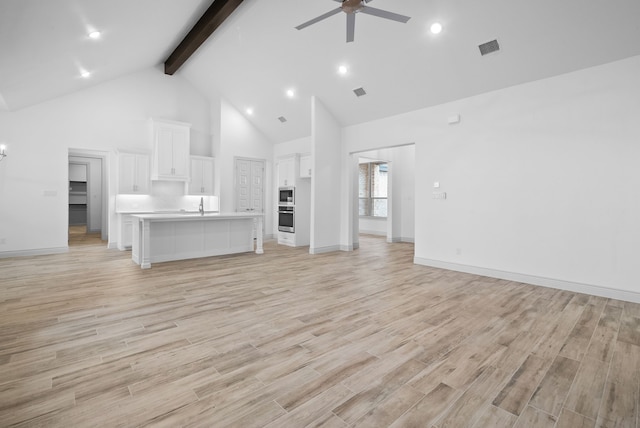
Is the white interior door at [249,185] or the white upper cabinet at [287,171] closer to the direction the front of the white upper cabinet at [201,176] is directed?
the white upper cabinet

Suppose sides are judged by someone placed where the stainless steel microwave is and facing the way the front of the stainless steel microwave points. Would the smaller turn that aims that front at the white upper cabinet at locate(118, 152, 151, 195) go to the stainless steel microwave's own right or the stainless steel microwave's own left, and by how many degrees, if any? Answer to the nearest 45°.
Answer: approximately 45° to the stainless steel microwave's own right

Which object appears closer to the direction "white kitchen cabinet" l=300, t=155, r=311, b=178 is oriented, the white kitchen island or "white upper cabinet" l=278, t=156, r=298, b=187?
the white kitchen island

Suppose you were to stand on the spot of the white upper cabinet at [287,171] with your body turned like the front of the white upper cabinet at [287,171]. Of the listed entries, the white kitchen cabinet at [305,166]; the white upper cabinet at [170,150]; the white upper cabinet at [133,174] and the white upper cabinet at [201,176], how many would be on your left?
1

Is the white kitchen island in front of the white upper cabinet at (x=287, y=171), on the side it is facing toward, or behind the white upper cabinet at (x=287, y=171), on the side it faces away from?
in front

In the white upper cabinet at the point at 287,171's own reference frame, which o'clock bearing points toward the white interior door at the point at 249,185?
The white interior door is roughly at 3 o'clock from the white upper cabinet.

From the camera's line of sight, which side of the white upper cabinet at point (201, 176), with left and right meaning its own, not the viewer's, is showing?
front

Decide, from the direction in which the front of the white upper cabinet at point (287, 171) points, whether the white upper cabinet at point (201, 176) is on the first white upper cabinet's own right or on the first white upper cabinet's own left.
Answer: on the first white upper cabinet's own right

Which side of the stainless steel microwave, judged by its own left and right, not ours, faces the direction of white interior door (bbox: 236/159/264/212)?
right

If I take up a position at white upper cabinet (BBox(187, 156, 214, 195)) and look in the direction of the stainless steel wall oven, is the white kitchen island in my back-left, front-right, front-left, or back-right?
front-right

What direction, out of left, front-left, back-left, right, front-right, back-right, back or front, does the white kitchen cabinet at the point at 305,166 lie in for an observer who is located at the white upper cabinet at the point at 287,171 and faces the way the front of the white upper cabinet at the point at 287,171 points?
left

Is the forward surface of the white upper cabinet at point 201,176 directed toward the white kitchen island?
yes

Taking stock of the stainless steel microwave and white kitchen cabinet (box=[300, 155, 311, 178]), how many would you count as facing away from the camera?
0

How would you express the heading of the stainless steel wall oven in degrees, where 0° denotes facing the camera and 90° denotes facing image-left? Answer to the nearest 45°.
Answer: approximately 45°

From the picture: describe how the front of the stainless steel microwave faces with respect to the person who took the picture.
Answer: facing the viewer and to the left of the viewer

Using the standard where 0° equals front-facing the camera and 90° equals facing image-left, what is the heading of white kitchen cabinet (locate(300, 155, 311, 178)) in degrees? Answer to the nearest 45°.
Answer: approximately 45°
